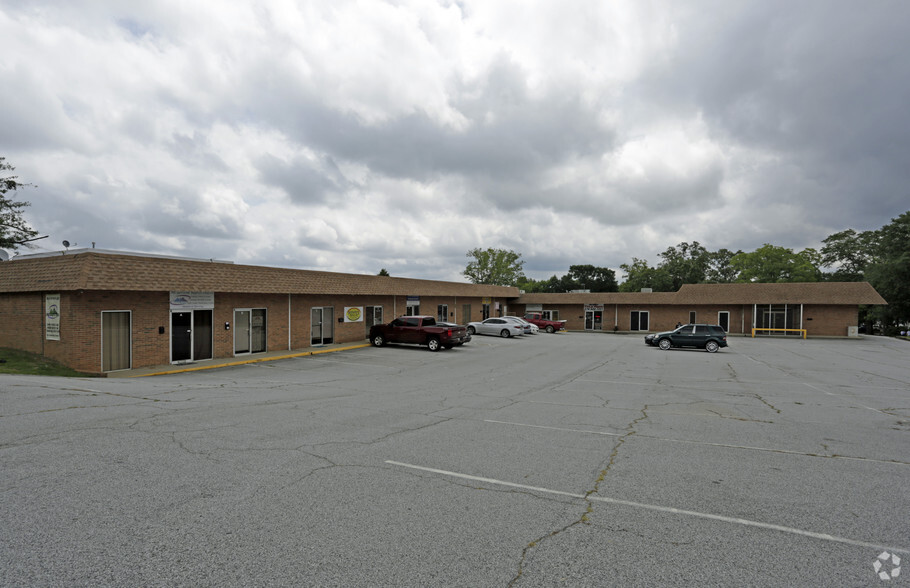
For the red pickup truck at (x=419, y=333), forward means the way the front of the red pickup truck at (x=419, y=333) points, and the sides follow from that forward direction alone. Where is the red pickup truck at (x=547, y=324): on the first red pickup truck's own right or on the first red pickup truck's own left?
on the first red pickup truck's own right

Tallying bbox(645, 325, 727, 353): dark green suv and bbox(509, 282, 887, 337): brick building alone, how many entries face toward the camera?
1

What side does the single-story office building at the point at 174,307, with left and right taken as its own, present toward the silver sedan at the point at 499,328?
left

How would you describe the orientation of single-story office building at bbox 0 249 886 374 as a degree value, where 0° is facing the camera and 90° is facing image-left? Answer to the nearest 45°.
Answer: approximately 315°

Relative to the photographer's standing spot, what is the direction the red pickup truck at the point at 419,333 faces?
facing away from the viewer and to the left of the viewer

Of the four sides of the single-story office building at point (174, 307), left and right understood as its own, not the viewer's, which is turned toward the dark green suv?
left

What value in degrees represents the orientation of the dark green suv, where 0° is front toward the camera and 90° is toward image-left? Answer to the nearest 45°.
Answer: approximately 90°

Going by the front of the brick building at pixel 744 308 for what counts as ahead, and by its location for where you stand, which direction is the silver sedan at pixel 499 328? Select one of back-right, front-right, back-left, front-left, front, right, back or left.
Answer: front-right

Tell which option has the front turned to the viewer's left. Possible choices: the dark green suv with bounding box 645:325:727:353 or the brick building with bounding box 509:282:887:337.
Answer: the dark green suv

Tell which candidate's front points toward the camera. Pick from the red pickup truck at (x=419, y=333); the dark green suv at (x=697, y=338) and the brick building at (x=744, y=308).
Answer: the brick building

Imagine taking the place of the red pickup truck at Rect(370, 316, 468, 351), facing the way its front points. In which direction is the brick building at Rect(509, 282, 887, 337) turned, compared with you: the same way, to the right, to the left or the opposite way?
to the left
